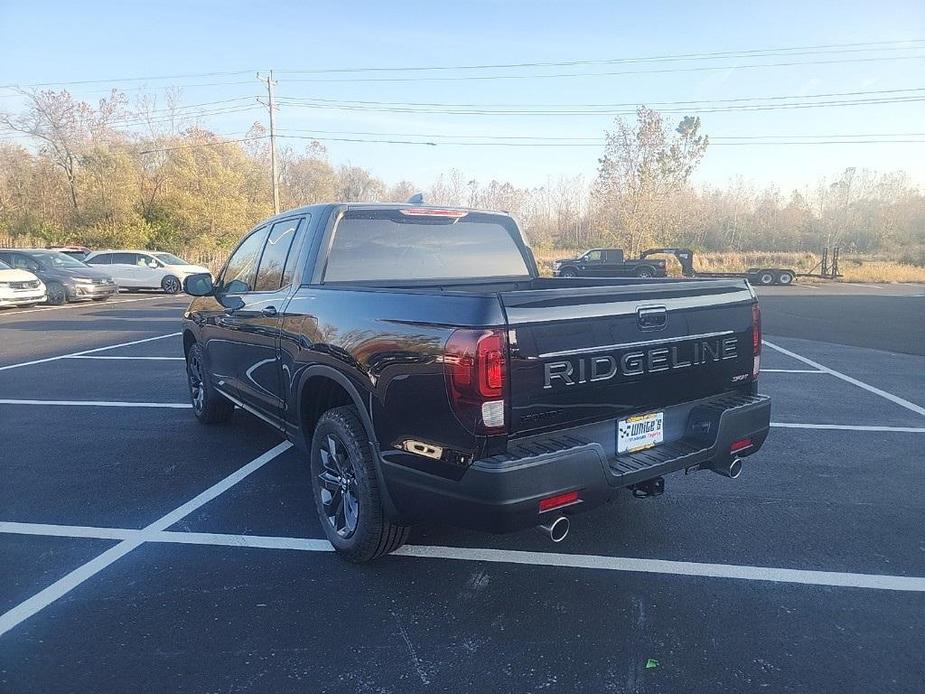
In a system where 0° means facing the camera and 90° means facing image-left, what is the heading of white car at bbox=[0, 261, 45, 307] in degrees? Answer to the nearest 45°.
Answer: approximately 315°

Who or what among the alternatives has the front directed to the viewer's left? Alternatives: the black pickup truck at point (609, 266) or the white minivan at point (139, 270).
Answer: the black pickup truck

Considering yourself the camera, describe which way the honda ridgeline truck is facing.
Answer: facing away from the viewer and to the left of the viewer

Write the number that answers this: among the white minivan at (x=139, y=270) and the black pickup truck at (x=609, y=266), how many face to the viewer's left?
1

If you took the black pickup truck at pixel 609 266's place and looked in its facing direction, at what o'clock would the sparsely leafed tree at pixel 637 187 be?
The sparsely leafed tree is roughly at 3 o'clock from the black pickup truck.

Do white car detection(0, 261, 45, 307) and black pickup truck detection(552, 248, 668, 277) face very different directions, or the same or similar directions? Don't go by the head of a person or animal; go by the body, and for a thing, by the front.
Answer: very different directions

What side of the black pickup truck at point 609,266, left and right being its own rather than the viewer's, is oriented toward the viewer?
left

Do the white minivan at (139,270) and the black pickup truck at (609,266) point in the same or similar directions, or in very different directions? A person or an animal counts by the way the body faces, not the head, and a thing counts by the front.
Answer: very different directions

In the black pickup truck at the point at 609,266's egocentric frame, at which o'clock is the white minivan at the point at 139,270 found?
The white minivan is roughly at 11 o'clock from the black pickup truck.
